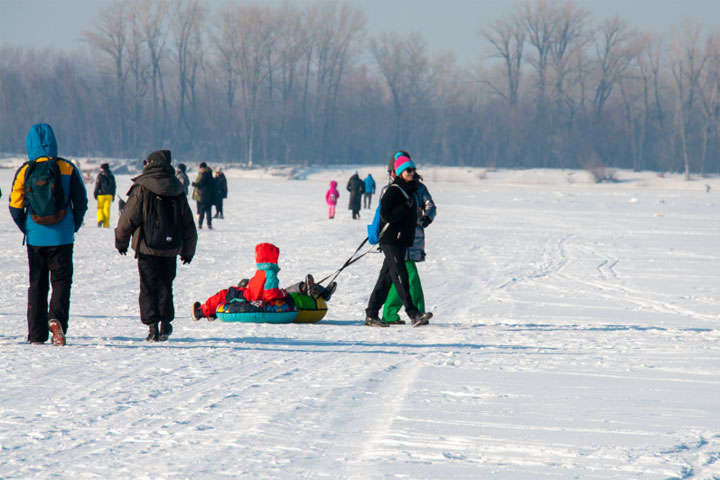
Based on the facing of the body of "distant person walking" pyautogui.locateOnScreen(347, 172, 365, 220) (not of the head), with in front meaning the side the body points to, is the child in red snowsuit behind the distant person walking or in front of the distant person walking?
behind

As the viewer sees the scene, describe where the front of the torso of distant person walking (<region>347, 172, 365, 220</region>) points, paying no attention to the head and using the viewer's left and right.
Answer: facing away from the viewer

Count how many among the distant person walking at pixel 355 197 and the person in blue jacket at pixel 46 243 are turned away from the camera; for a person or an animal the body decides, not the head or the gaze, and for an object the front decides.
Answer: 2

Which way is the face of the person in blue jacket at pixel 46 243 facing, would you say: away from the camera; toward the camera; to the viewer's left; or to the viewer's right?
away from the camera

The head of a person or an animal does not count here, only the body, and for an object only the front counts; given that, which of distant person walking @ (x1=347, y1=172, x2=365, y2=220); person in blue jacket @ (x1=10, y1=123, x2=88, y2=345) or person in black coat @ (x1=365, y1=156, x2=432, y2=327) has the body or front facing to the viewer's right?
the person in black coat

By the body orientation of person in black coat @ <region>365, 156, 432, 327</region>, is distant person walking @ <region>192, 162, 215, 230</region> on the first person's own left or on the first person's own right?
on the first person's own left

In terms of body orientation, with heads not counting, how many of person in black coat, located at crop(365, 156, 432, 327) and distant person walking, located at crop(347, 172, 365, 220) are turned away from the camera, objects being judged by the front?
1

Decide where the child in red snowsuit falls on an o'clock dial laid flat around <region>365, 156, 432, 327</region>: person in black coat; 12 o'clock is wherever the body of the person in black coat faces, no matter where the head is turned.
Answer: The child in red snowsuit is roughly at 6 o'clock from the person in black coat.

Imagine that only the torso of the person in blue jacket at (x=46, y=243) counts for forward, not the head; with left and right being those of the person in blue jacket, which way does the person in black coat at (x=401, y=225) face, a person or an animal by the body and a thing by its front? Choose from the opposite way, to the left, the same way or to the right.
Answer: to the right

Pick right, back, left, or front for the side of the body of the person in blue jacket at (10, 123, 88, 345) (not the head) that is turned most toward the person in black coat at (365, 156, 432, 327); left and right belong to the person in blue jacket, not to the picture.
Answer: right

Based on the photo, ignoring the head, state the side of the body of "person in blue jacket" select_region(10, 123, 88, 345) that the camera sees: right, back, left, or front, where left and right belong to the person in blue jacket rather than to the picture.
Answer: back

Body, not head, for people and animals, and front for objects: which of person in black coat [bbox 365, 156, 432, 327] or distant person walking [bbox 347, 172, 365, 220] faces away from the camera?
the distant person walking

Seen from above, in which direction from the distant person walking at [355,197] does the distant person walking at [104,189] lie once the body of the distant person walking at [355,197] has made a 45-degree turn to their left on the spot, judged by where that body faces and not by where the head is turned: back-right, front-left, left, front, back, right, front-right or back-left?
left

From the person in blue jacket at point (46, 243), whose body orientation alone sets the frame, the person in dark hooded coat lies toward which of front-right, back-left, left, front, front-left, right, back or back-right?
right

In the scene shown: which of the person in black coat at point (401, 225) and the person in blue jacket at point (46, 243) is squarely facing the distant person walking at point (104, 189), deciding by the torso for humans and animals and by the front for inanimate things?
the person in blue jacket

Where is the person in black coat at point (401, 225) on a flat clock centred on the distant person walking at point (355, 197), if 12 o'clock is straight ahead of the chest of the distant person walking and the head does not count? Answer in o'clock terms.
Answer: The person in black coat is roughly at 6 o'clock from the distant person walking.

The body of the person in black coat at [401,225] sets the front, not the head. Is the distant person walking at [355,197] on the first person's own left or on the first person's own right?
on the first person's own left

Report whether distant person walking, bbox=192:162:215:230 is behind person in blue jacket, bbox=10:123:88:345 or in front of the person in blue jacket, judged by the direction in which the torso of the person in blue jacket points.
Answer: in front

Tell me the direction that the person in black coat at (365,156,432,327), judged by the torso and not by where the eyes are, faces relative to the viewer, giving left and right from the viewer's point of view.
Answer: facing to the right of the viewer
